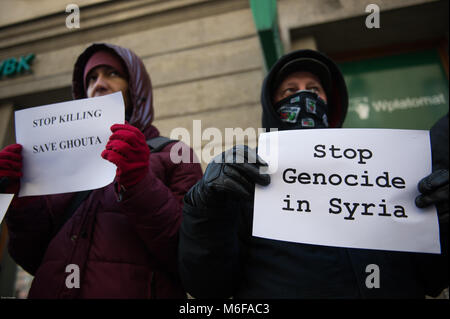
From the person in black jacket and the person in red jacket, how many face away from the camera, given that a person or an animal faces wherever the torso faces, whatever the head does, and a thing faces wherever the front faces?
0

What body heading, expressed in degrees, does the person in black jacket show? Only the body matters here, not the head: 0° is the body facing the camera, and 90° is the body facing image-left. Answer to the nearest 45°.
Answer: approximately 0°

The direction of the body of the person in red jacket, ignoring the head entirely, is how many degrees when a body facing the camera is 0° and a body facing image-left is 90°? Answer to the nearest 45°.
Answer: approximately 45°
